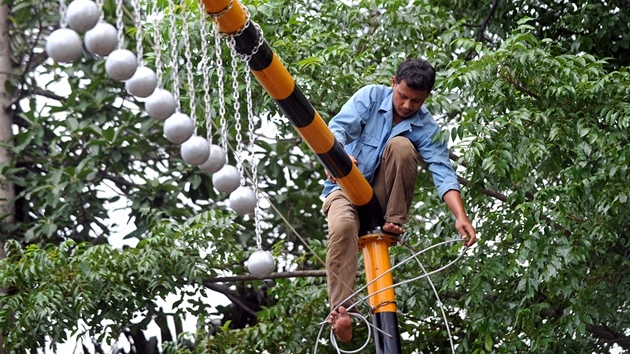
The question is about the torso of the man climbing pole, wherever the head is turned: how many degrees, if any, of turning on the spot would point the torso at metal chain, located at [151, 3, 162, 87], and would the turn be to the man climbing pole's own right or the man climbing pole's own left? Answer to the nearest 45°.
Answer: approximately 45° to the man climbing pole's own right

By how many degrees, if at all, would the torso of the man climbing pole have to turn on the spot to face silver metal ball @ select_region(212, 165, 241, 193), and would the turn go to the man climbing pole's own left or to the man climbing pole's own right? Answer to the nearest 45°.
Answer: approximately 45° to the man climbing pole's own right

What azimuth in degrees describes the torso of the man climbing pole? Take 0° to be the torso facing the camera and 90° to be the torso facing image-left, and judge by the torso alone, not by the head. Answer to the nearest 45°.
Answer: approximately 0°

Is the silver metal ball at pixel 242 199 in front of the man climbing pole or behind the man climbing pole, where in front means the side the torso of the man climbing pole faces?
in front

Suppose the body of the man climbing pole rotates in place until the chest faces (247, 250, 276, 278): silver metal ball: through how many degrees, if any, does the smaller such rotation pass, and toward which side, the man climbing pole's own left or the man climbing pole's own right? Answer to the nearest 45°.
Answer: approximately 45° to the man climbing pole's own right

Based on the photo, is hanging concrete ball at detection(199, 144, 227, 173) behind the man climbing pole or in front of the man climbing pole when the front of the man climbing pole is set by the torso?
in front
